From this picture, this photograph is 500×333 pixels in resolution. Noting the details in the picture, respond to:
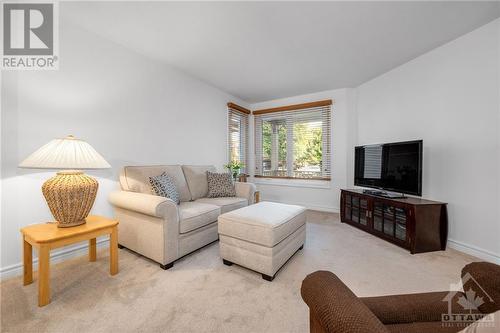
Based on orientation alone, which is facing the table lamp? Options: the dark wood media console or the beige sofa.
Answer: the dark wood media console

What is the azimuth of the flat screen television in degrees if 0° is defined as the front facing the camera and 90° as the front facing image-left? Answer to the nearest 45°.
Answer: approximately 45°

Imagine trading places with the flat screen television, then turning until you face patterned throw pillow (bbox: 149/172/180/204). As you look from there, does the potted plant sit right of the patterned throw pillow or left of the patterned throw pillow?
right

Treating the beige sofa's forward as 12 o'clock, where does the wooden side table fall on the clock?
The wooden side table is roughly at 4 o'clock from the beige sofa.

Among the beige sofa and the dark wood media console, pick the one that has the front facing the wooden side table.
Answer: the dark wood media console

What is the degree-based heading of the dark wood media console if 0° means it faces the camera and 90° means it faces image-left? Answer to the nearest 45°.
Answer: approximately 45°

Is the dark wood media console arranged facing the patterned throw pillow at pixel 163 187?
yes

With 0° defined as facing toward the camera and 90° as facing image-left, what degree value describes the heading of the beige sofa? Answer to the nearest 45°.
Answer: approximately 315°

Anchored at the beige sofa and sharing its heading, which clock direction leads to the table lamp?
The table lamp is roughly at 4 o'clock from the beige sofa.

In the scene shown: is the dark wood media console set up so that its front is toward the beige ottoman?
yes

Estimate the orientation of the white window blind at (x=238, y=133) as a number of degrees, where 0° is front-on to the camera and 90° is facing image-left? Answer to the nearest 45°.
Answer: approximately 315°
